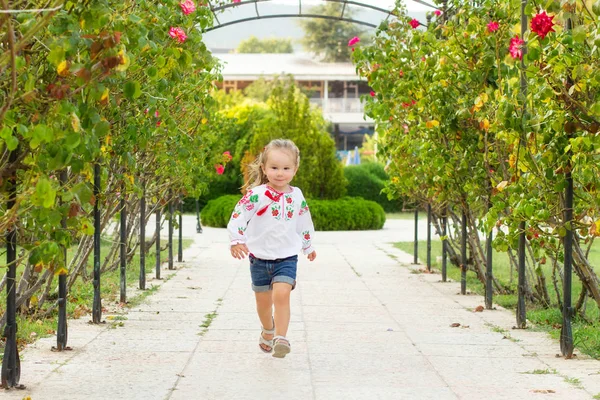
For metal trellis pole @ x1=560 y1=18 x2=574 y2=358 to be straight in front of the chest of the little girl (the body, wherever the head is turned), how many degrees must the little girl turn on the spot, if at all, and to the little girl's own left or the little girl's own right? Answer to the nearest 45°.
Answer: approximately 90° to the little girl's own left

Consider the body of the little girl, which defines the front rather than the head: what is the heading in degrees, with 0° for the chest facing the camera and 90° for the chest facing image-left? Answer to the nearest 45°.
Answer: approximately 0°

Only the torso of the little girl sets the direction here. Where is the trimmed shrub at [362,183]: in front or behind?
behind

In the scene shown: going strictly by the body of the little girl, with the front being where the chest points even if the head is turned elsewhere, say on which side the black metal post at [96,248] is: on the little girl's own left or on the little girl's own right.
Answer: on the little girl's own right

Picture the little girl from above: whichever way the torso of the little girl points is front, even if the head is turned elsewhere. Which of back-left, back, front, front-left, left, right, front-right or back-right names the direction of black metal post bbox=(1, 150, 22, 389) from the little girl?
front-right

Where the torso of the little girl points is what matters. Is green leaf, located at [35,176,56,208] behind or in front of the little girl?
in front

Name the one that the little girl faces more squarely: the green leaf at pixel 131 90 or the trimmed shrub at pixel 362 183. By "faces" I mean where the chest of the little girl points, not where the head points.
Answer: the green leaf

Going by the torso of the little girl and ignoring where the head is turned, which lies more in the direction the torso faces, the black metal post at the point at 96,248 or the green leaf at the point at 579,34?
the green leaf

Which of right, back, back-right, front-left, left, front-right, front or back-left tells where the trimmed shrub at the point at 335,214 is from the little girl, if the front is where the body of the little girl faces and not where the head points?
back

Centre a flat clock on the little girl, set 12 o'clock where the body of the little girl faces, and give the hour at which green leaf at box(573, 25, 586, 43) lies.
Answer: The green leaf is roughly at 10 o'clock from the little girl.
